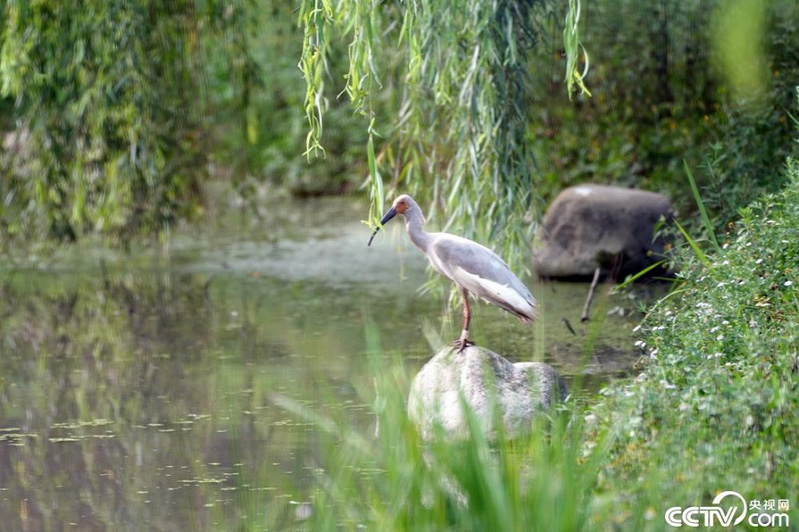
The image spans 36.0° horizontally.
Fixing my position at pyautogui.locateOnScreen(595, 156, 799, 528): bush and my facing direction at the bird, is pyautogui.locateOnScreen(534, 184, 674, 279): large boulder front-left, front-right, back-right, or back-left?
front-right

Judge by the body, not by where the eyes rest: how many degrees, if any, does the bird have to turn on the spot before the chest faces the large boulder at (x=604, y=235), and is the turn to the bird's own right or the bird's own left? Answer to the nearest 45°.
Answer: approximately 90° to the bird's own right

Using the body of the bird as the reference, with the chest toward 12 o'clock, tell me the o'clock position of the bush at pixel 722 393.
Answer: The bush is roughly at 8 o'clock from the bird.

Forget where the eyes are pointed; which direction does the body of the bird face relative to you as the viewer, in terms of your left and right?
facing to the left of the viewer
